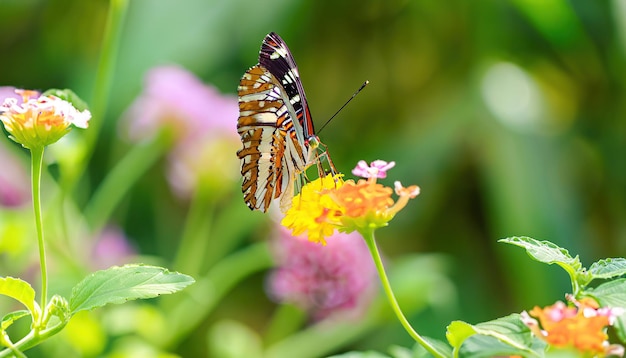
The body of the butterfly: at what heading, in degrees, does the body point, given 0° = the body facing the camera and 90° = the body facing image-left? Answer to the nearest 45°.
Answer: approximately 270°
